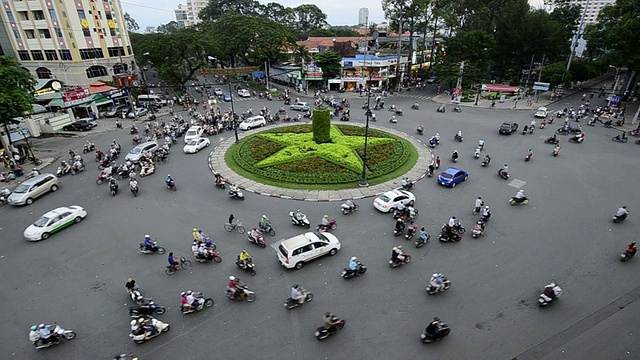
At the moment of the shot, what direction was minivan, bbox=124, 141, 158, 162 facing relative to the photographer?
facing the viewer and to the left of the viewer

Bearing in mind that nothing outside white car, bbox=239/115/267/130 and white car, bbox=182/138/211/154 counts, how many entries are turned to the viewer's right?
0

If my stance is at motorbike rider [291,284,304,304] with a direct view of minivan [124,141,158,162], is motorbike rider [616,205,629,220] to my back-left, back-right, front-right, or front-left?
back-right

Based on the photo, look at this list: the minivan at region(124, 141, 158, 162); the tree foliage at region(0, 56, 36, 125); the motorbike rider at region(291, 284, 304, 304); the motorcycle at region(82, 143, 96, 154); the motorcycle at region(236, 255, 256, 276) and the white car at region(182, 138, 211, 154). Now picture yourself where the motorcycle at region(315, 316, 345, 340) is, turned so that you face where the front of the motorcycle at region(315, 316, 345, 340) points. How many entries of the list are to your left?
6

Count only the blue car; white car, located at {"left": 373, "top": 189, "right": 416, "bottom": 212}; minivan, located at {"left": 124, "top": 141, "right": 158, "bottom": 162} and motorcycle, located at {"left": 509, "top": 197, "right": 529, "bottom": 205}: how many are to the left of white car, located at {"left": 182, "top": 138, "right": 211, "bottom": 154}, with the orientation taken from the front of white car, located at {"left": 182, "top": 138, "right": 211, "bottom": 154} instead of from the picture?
3

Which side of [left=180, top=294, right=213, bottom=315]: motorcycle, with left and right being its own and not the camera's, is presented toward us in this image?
right

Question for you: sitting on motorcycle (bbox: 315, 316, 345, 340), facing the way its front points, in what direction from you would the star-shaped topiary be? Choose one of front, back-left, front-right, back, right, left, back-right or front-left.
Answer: front-left

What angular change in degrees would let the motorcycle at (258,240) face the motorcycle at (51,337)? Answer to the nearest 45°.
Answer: approximately 90° to its right

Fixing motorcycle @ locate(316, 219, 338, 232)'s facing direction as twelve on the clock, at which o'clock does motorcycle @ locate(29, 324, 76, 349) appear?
motorcycle @ locate(29, 324, 76, 349) is roughly at 5 o'clock from motorcycle @ locate(316, 219, 338, 232).

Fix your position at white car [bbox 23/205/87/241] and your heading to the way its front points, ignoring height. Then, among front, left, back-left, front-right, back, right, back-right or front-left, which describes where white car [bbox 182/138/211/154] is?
back

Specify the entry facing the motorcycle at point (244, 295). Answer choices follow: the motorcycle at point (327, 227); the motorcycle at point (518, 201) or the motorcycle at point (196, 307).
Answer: the motorcycle at point (196, 307)

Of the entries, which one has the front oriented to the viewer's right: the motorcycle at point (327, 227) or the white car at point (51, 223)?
the motorcycle

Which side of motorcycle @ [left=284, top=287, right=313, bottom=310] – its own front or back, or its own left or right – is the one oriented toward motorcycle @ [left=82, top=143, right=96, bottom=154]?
left
